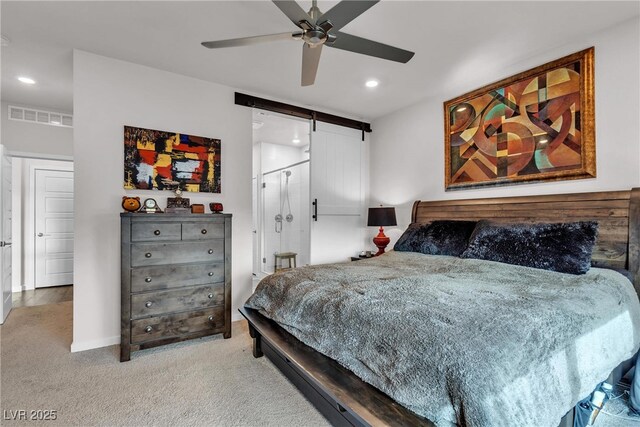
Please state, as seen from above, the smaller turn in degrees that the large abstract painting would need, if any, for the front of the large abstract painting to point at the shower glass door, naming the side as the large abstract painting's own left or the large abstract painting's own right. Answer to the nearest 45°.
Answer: approximately 45° to the large abstract painting's own right

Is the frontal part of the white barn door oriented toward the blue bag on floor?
yes

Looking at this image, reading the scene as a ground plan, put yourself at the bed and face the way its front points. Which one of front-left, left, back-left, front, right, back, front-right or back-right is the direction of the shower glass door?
right

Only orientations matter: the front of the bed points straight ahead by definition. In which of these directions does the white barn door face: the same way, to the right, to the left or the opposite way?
to the left

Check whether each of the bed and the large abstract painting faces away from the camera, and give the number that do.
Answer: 0

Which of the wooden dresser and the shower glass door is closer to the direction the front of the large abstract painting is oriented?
the wooden dresser

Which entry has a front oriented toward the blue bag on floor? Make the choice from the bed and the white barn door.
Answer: the white barn door

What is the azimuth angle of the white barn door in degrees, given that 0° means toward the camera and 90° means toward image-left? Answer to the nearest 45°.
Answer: approximately 315°

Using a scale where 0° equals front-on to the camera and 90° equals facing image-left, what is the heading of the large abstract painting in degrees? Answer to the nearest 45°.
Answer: approximately 45°

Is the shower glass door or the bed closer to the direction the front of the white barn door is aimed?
the bed

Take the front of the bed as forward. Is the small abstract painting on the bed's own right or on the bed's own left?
on the bed's own right

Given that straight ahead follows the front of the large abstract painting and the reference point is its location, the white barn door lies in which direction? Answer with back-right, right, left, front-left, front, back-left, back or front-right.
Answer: front-right
